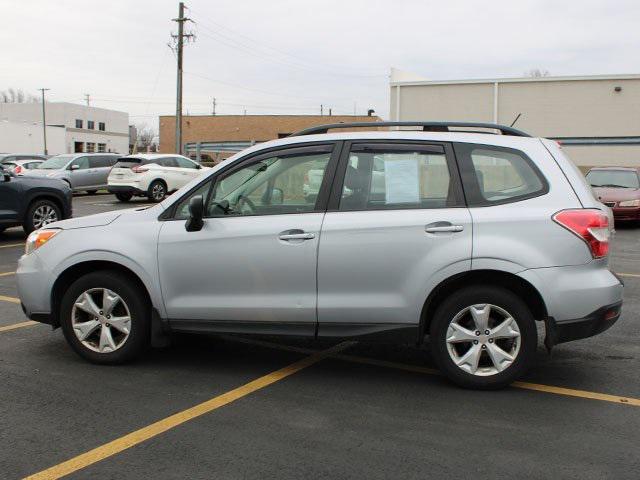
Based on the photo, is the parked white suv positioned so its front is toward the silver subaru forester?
no

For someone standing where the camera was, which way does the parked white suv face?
facing away from the viewer and to the right of the viewer

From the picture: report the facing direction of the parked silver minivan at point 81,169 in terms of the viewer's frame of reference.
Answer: facing the viewer and to the left of the viewer

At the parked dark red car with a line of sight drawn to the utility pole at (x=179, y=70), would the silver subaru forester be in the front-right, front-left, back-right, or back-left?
back-left

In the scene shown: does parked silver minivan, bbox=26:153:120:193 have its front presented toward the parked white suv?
no

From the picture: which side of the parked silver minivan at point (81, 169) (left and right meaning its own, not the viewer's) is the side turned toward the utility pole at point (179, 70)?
back

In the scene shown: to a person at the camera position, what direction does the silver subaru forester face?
facing to the left of the viewer

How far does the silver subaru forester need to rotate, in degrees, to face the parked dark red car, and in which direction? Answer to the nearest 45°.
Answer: approximately 135° to its right
